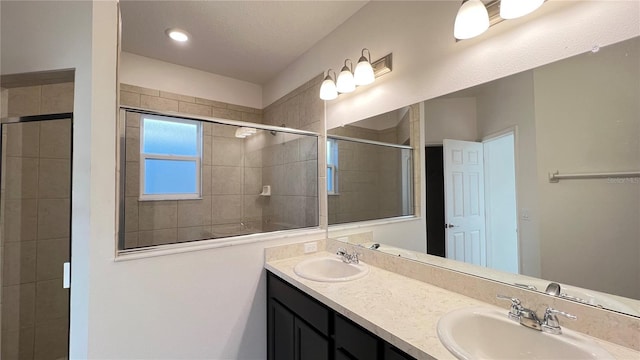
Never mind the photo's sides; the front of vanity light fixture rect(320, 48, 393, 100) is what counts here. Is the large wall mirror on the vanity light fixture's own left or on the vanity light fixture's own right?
on the vanity light fixture's own left

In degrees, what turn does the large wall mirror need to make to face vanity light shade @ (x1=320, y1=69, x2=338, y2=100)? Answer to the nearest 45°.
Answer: approximately 45° to its right

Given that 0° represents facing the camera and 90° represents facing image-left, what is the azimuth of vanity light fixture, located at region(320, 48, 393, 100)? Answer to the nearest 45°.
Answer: approximately 45°

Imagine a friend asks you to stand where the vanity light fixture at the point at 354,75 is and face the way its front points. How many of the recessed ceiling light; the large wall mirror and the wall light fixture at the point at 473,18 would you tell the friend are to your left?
2

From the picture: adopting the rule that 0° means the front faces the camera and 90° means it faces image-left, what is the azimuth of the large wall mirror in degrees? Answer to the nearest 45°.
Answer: approximately 45°
